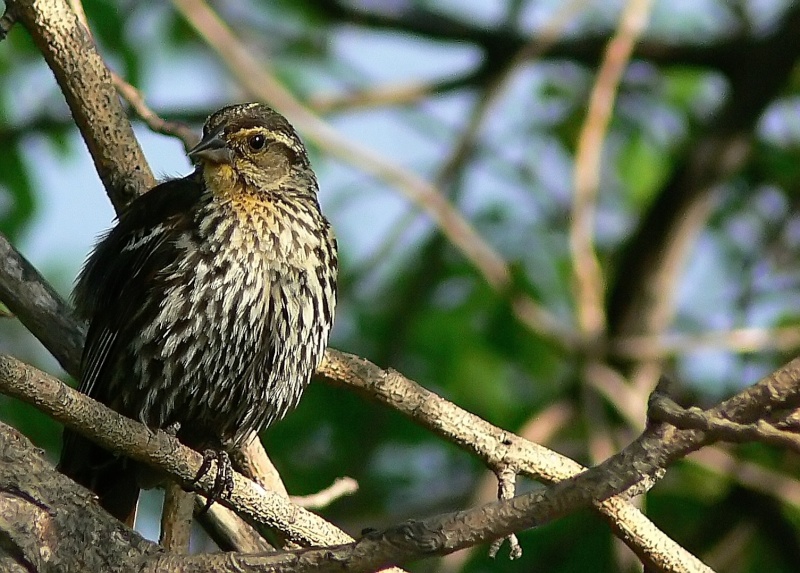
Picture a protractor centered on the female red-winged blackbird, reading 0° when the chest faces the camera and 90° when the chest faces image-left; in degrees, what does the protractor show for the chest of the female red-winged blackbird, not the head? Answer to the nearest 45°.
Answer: approximately 315°
